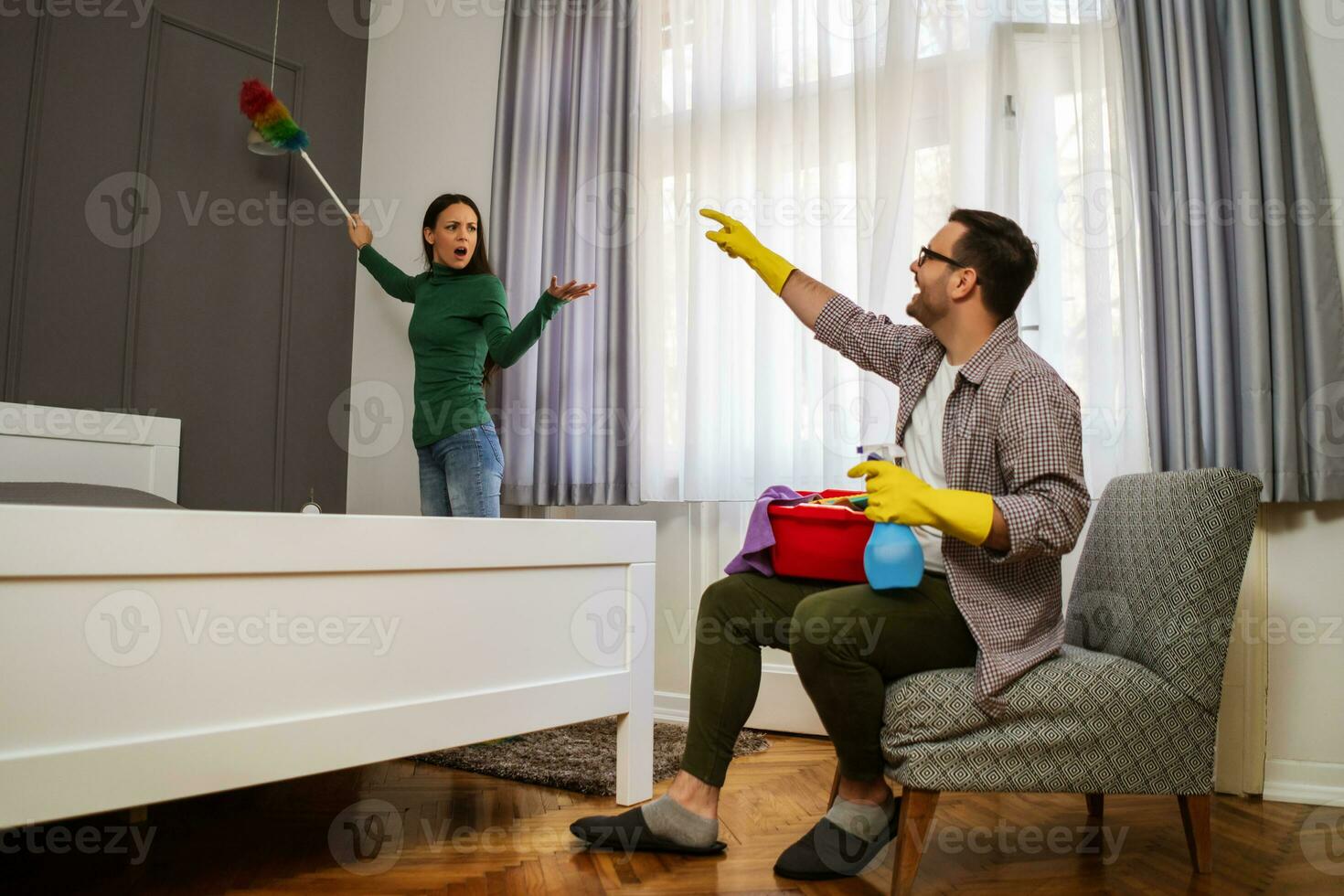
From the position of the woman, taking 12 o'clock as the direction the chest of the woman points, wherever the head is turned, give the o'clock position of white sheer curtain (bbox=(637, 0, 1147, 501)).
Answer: The white sheer curtain is roughly at 8 o'clock from the woman.

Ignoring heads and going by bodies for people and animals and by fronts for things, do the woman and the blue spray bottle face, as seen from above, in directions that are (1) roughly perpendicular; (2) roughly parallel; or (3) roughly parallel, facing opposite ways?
roughly perpendicular

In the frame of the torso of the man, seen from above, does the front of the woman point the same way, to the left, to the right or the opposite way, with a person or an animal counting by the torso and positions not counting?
to the left

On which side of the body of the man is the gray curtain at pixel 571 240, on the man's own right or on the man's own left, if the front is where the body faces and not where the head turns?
on the man's own right

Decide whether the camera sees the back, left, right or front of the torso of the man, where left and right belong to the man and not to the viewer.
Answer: left

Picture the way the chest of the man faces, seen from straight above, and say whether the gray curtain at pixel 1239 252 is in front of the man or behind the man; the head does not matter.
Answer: behind

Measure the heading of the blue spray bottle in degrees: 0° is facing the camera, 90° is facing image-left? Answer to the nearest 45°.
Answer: approximately 90°
